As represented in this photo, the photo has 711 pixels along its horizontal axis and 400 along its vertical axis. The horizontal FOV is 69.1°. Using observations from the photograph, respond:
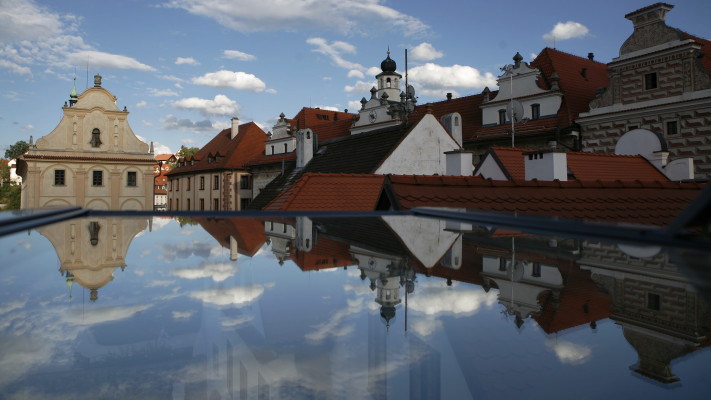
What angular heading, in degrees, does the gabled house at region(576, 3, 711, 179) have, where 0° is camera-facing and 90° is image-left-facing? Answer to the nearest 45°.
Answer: approximately 45°

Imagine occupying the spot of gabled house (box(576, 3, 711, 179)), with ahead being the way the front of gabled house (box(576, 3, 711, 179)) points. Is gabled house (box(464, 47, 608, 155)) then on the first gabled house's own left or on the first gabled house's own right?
on the first gabled house's own right

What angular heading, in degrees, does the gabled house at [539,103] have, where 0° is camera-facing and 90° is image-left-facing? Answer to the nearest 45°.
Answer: approximately 45°

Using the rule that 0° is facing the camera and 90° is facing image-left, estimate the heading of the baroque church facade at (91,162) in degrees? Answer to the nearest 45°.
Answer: approximately 0°

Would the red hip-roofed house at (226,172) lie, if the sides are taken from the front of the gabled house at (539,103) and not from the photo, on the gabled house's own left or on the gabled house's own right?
on the gabled house's own right

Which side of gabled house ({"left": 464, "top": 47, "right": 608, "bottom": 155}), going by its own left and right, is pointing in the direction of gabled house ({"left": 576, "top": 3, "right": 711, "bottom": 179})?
left

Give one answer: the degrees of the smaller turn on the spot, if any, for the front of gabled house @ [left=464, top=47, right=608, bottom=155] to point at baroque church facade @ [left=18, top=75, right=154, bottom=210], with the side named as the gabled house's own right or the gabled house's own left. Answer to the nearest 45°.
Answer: approximately 45° to the gabled house's own right

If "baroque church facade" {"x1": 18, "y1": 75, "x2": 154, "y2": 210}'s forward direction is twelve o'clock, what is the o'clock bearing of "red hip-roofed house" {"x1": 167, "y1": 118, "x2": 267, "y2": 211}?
The red hip-roofed house is roughly at 8 o'clock from the baroque church facade.

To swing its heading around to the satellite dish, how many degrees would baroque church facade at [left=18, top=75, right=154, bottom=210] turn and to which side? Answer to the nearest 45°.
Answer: approximately 45° to its left

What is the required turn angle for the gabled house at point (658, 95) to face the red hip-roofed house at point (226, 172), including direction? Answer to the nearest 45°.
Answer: approximately 45° to its right
